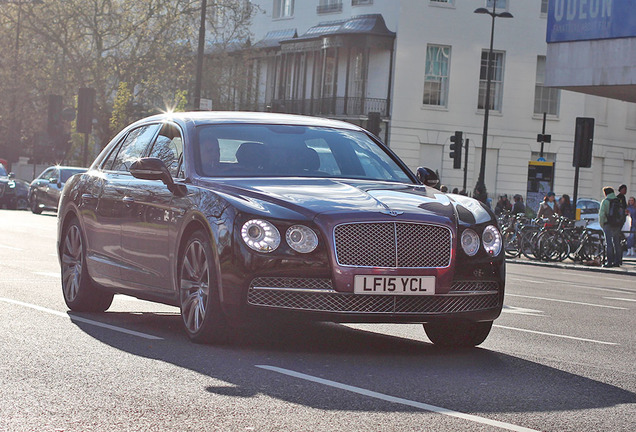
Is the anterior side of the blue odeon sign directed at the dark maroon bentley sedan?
yes

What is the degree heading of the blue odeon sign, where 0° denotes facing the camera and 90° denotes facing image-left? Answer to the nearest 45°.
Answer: approximately 0°

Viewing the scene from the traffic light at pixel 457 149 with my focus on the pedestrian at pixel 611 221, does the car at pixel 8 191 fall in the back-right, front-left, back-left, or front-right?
back-right

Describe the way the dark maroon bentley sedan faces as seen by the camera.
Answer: facing the viewer and to the right of the viewer

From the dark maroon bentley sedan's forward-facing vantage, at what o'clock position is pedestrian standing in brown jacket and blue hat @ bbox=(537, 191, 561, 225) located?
The pedestrian standing in brown jacket and blue hat is roughly at 8 o'clock from the dark maroon bentley sedan.

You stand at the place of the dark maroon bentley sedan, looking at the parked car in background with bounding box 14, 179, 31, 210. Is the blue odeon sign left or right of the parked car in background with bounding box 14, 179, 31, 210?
right

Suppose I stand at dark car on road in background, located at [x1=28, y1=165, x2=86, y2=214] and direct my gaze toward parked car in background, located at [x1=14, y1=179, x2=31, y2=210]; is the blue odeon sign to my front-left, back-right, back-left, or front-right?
back-right

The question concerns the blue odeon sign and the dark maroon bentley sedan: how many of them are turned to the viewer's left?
0
